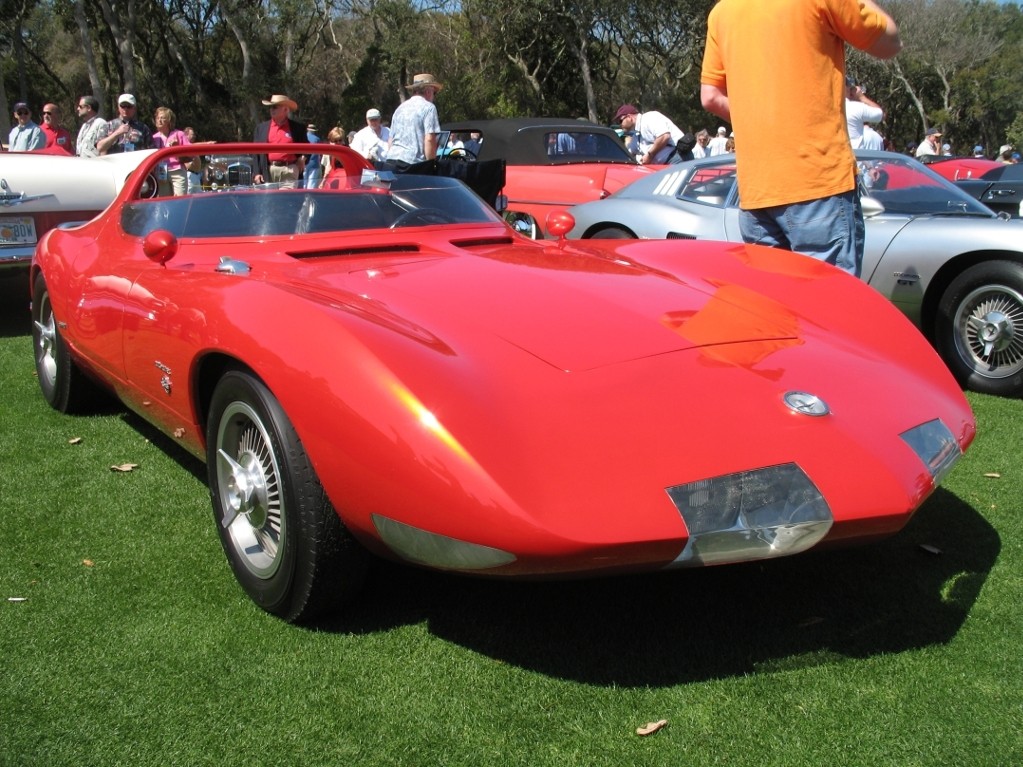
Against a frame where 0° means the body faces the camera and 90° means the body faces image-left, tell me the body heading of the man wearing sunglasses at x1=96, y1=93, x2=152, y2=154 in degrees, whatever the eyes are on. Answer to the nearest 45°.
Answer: approximately 0°

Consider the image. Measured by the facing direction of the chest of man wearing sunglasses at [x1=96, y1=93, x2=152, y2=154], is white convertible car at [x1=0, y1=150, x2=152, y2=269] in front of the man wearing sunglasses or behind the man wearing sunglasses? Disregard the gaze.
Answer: in front

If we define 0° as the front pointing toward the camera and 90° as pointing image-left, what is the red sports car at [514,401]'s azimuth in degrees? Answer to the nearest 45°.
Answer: approximately 315°

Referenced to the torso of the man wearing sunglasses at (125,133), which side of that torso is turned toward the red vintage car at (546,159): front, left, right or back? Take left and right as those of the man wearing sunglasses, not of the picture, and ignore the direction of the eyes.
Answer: left

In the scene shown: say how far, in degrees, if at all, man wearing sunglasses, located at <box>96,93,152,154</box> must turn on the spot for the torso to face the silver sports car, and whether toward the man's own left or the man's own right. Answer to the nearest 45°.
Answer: approximately 45° to the man's own left

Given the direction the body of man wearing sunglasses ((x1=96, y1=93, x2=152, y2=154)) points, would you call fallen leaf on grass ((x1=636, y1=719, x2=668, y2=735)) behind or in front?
in front

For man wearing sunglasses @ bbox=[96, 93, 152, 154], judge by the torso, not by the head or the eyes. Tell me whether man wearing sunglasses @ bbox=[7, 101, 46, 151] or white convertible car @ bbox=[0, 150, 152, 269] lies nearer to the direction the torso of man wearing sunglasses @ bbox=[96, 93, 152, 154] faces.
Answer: the white convertible car

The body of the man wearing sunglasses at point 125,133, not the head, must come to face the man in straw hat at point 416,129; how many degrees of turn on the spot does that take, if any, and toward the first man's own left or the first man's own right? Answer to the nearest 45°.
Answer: approximately 45° to the first man's own left

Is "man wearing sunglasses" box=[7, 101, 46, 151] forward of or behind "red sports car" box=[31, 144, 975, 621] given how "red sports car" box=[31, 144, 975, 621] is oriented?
behind
